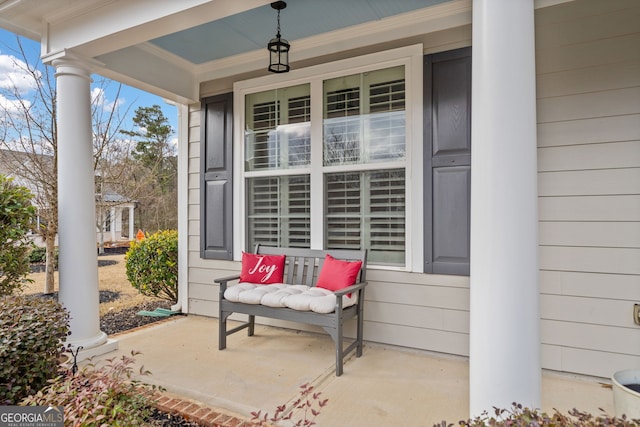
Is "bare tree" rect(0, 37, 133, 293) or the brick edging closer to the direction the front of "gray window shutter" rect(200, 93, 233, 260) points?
the brick edging

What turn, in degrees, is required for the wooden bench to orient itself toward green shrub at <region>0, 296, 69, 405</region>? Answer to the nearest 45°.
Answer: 0° — it already faces it

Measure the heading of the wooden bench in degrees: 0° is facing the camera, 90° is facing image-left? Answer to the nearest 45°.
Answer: approximately 45°

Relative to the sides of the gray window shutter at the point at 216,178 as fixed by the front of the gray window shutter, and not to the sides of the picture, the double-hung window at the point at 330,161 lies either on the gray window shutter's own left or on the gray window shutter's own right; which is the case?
on the gray window shutter's own left

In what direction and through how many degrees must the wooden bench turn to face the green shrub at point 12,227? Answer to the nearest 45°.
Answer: approximately 45° to its right

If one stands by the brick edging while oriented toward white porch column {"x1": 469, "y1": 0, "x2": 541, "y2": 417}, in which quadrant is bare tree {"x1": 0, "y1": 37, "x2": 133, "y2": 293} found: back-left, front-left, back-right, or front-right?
back-left

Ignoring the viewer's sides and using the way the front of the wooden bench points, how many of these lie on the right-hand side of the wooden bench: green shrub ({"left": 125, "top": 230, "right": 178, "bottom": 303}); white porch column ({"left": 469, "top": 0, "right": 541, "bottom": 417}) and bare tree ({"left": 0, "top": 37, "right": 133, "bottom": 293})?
2

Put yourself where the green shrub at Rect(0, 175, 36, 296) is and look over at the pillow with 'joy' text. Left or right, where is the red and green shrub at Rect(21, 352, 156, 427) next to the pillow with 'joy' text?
right

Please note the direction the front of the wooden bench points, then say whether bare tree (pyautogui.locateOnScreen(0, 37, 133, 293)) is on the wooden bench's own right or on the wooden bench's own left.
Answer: on the wooden bench's own right

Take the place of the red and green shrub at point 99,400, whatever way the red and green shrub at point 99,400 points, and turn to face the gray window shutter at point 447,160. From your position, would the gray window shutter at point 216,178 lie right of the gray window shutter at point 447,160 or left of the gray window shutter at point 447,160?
left

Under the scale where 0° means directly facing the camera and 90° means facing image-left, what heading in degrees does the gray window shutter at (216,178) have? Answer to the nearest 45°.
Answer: approximately 45°

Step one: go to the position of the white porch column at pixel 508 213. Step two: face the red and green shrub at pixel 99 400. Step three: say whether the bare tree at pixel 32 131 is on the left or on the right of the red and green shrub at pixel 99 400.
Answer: right
